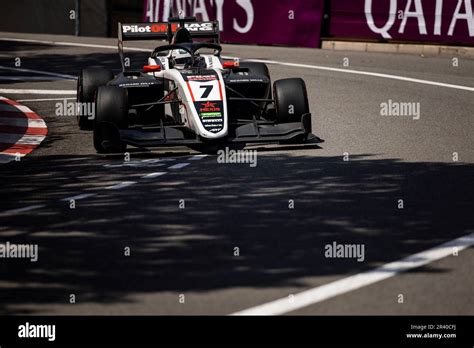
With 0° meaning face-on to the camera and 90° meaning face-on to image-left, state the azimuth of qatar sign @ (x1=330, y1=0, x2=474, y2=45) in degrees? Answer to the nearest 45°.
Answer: approximately 0°

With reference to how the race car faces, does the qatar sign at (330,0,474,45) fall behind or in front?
behind

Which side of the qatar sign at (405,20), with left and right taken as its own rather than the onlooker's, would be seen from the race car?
front

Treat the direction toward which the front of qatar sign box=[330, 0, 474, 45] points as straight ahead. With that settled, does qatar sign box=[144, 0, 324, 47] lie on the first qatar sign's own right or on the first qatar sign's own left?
on the first qatar sign's own right

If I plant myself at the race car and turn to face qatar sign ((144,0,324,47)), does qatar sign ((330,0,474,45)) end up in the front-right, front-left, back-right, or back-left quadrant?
front-right

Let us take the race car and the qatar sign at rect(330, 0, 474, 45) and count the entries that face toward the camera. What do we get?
2

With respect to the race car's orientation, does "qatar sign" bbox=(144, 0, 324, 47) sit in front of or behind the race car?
behind

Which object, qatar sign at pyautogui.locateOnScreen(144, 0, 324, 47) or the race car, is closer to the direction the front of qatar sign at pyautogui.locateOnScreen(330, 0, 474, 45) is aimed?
the race car

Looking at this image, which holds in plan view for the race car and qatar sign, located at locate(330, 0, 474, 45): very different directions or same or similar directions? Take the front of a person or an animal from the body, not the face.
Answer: same or similar directions

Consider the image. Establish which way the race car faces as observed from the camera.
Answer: facing the viewer
